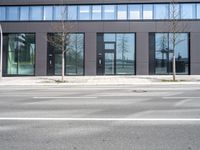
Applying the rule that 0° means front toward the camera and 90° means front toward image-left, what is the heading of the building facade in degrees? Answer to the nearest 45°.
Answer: approximately 0°
